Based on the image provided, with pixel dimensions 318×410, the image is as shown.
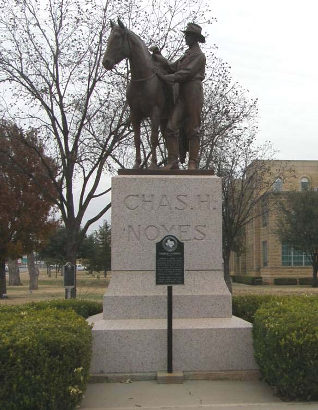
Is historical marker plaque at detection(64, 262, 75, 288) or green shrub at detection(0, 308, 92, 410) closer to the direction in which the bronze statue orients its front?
the green shrub

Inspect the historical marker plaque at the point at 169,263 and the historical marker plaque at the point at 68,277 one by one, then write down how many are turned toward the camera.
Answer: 2

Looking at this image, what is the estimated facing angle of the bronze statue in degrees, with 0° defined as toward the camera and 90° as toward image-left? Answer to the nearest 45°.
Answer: approximately 45°

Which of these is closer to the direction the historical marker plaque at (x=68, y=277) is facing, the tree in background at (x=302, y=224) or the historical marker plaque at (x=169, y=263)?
the historical marker plaque

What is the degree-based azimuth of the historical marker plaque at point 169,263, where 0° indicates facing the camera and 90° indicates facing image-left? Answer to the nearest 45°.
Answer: approximately 0°

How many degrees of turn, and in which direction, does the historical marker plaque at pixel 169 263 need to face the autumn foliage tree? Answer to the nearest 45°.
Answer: approximately 180°
